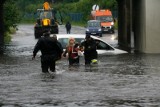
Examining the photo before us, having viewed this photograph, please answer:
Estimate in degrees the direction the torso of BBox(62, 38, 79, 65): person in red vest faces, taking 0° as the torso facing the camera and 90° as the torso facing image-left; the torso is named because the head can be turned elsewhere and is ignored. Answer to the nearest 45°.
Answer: approximately 0°

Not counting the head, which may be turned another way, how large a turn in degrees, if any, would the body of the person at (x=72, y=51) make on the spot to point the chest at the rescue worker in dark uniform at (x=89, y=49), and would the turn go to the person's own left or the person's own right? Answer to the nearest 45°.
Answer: approximately 135° to the person's own left
